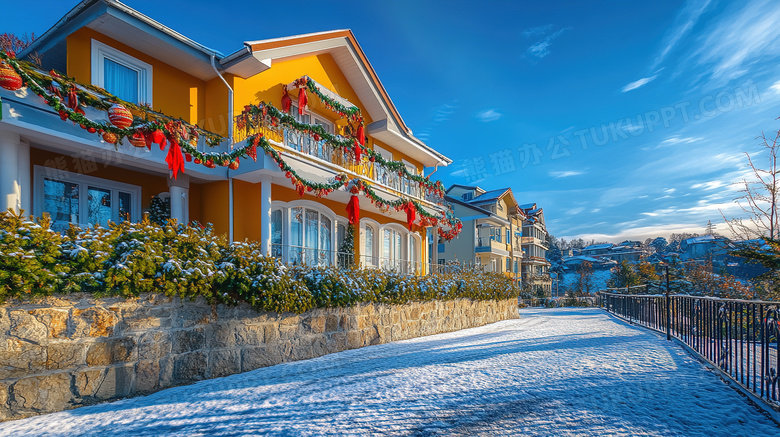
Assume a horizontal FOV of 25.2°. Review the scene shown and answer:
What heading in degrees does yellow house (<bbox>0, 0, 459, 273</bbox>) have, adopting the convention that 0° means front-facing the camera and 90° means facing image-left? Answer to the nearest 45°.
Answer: approximately 315°

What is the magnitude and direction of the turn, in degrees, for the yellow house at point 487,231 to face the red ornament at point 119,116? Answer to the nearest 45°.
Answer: approximately 45° to its right

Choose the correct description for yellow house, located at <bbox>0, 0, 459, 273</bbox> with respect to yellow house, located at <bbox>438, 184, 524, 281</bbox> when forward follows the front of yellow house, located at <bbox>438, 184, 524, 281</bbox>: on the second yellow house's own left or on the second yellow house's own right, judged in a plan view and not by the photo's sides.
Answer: on the second yellow house's own right

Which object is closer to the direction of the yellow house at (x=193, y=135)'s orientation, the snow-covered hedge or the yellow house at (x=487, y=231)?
the snow-covered hedge

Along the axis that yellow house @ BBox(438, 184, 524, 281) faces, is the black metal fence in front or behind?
in front

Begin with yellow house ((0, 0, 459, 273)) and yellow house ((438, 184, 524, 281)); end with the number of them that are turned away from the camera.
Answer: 0

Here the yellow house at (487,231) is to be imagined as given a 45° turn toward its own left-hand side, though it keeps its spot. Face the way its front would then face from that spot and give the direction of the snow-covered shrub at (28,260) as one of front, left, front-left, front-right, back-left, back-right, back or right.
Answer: right

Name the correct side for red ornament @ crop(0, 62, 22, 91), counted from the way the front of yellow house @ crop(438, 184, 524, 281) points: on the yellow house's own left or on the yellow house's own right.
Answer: on the yellow house's own right
